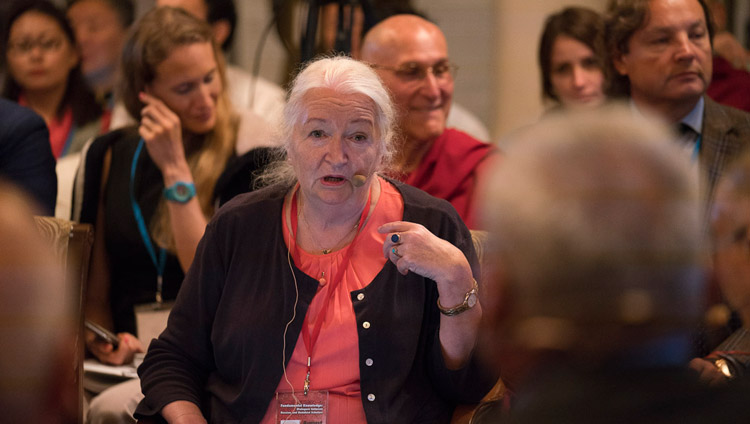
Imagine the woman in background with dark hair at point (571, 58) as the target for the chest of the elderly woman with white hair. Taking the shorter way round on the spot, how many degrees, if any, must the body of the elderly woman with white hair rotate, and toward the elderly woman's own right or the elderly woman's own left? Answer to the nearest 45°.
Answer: approximately 135° to the elderly woman's own left

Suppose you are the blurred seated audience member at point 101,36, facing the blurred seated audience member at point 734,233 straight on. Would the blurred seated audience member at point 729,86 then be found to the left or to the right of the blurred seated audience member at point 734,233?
left

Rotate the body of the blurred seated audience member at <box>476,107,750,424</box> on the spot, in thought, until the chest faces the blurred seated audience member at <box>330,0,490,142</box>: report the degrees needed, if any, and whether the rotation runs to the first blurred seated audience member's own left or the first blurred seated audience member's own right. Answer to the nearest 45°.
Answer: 0° — they already face them

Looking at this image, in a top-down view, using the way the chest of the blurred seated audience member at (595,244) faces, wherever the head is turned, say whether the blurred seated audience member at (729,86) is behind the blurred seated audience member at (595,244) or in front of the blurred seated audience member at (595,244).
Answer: in front

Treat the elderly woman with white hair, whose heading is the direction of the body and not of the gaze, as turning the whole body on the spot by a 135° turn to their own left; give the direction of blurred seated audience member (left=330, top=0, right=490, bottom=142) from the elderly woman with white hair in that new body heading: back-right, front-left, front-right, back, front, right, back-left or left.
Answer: front-left

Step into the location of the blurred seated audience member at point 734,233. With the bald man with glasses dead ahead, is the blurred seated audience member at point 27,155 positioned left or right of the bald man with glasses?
left

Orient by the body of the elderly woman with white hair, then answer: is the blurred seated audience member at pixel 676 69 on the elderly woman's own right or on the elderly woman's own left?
on the elderly woman's own left

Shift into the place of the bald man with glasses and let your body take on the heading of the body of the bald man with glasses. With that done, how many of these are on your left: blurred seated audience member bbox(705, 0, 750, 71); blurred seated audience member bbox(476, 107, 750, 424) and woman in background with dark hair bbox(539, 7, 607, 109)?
2

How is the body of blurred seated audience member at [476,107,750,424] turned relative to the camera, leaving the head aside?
away from the camera

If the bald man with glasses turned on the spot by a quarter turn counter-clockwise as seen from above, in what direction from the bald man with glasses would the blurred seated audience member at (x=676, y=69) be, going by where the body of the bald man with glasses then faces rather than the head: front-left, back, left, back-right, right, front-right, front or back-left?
front-right
